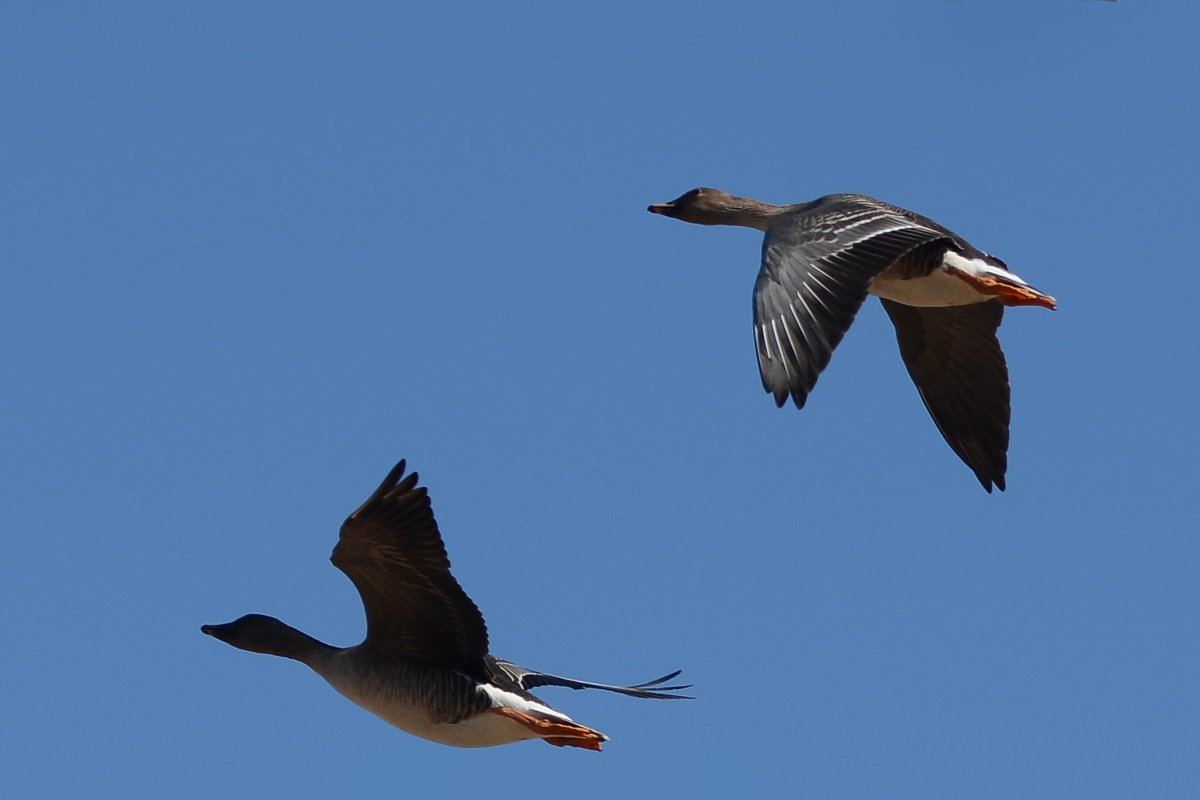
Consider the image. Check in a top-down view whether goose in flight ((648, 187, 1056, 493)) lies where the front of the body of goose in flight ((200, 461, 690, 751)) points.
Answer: no

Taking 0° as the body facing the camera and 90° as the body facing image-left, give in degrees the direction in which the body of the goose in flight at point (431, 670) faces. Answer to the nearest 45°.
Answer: approximately 90°
